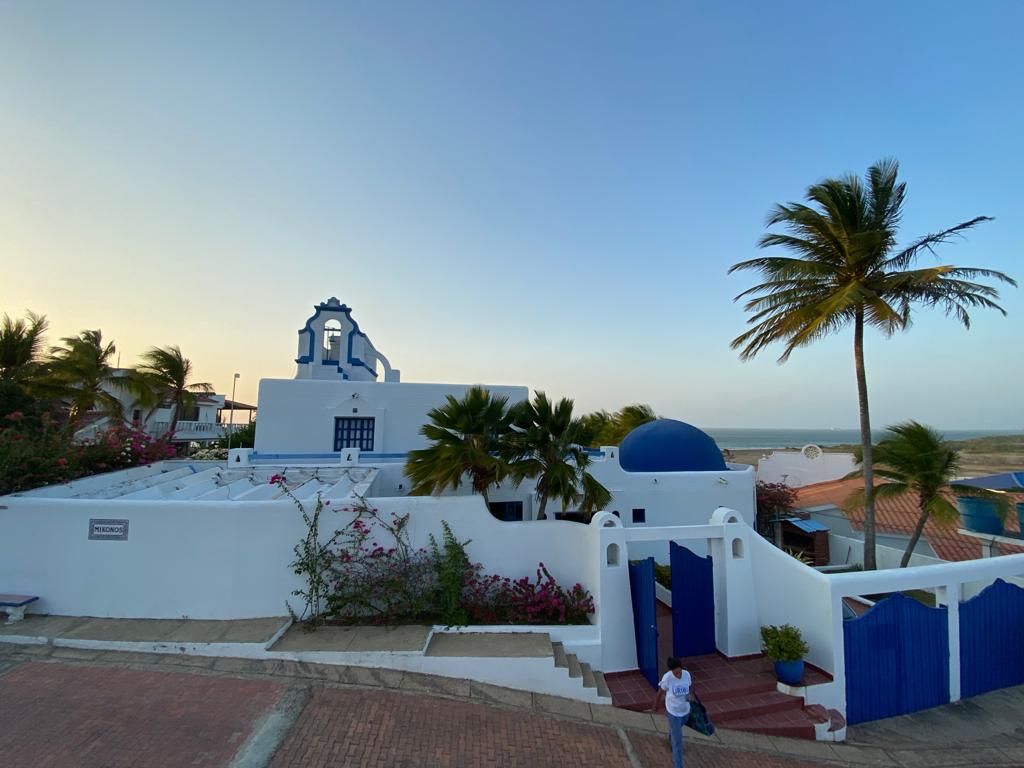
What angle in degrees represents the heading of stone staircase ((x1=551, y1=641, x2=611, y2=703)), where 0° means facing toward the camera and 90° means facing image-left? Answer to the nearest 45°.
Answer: approximately 315°

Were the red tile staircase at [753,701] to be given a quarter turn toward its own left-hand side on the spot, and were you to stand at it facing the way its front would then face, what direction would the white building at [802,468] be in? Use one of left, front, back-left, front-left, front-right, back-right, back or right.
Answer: left

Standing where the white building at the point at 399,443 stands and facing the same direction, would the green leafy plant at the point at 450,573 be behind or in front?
in front

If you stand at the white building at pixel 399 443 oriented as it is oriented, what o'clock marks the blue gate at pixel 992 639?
The blue gate is roughly at 10 o'clock from the white building.

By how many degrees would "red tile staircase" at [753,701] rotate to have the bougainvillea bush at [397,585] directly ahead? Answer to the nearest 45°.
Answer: approximately 90° to its right

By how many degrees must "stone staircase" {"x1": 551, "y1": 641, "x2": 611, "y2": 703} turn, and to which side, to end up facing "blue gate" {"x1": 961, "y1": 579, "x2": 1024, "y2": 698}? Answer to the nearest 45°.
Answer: approximately 45° to its left

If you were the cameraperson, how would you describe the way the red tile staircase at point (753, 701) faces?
facing the viewer

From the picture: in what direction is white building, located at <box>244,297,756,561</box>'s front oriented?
toward the camera

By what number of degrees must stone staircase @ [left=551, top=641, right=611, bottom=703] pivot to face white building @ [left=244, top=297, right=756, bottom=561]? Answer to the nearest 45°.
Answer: approximately 90° to its left

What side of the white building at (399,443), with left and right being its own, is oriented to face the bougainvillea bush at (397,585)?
front

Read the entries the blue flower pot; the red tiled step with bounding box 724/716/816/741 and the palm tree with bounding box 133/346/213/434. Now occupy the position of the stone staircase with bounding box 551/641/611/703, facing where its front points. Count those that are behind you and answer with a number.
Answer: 1

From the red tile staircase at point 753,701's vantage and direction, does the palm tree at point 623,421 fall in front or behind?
behind

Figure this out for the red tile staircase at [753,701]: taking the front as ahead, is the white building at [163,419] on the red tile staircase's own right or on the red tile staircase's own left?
on the red tile staircase's own right

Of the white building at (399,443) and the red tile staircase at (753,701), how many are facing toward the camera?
2
